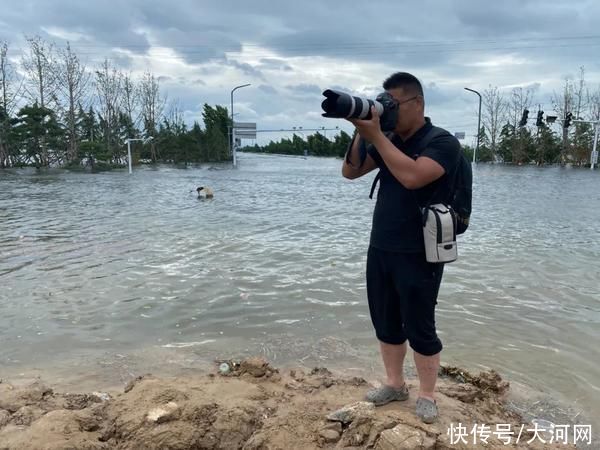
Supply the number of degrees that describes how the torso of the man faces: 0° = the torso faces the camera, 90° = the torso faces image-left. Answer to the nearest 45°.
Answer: approximately 45°
